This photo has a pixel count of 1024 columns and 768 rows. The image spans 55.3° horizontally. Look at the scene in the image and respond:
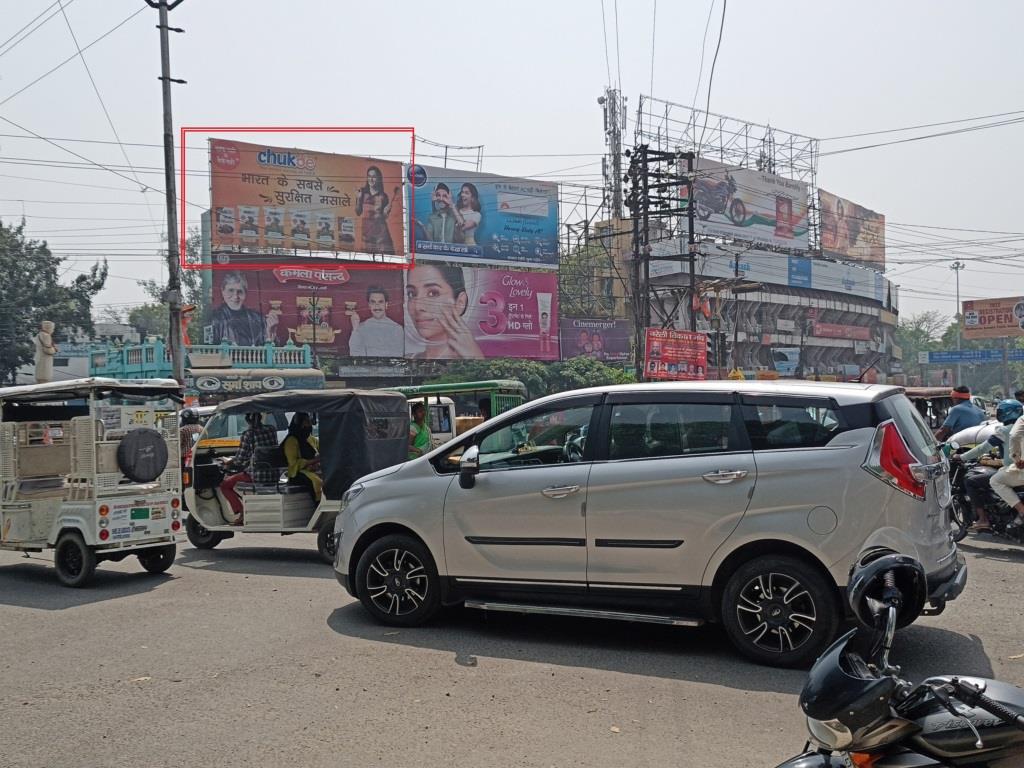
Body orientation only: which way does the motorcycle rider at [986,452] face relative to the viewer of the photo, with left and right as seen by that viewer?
facing to the left of the viewer

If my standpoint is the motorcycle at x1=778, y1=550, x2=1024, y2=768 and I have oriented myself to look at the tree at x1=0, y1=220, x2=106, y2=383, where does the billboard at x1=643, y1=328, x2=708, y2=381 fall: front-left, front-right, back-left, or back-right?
front-right

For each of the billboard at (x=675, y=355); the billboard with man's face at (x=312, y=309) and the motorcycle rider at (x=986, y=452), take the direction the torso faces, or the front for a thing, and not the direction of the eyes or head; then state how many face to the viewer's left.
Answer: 1

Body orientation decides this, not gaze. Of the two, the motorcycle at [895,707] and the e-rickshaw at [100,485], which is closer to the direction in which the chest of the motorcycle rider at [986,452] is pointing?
the e-rickshaw

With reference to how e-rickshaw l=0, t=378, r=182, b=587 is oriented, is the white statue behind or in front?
in front

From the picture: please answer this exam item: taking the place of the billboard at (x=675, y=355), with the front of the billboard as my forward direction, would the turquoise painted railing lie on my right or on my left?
on my right

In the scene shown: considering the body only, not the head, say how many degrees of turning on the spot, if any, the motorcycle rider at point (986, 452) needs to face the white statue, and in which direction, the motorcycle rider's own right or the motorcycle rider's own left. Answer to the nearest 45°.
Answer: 0° — they already face it

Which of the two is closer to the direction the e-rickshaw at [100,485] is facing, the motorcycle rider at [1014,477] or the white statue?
the white statue

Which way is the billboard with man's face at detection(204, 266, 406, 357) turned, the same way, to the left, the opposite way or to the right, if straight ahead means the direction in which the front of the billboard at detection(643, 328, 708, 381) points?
the same way

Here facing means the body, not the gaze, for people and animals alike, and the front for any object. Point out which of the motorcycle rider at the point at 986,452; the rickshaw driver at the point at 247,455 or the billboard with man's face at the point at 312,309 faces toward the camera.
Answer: the billboard with man's face

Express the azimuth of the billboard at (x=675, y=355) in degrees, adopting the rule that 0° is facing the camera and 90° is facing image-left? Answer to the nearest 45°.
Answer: approximately 0°

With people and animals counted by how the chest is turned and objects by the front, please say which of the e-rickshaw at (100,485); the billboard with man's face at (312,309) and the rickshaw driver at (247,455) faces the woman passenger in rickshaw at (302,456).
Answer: the billboard with man's face

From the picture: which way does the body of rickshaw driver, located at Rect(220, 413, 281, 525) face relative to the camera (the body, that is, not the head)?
to the viewer's left

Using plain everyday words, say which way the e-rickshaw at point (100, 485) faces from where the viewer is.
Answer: facing away from the viewer and to the left of the viewer

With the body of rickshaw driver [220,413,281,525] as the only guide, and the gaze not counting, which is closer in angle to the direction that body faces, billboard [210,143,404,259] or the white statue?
the white statue

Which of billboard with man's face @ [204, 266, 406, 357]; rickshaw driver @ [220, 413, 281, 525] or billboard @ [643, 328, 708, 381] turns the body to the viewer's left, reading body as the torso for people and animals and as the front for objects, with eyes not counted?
the rickshaw driver

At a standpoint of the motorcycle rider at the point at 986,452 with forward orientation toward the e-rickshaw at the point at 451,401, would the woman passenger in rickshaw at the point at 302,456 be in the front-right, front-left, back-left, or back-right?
front-left
